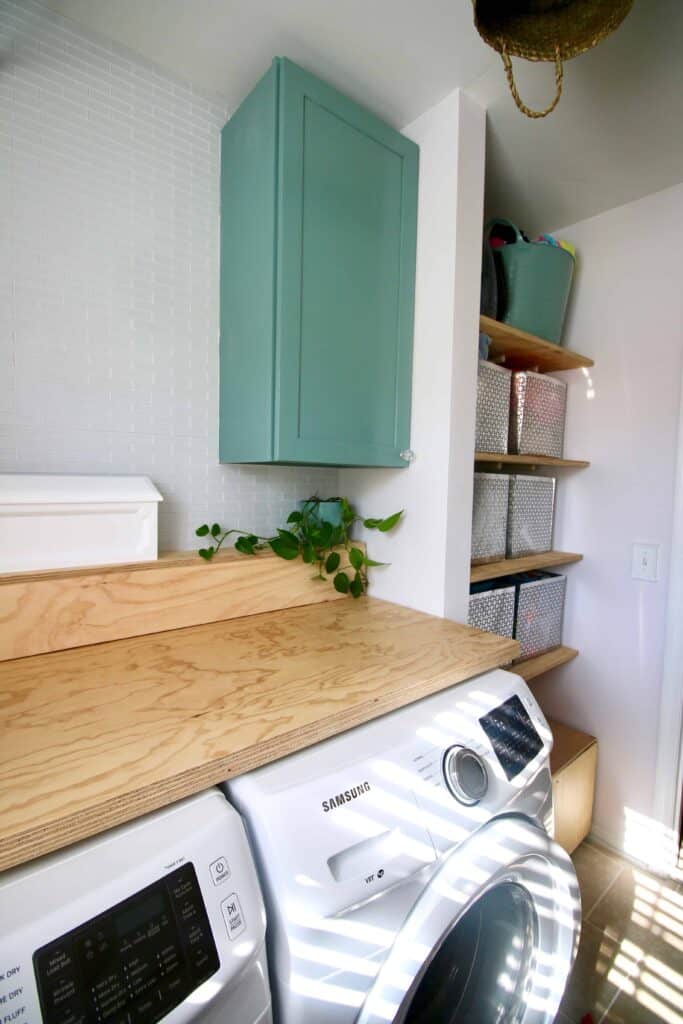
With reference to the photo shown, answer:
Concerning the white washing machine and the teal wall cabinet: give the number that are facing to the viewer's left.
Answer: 0

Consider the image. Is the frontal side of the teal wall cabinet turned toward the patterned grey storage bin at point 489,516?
no

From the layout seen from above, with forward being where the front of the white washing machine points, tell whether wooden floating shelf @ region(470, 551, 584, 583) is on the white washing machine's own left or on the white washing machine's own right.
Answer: on the white washing machine's own left

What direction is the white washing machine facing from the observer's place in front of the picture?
facing the viewer and to the right of the viewer

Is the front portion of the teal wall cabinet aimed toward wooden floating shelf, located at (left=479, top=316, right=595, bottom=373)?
no

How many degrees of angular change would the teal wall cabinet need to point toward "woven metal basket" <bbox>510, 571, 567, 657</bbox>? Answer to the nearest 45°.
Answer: approximately 90° to its left

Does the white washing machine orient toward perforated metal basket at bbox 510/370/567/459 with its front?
no

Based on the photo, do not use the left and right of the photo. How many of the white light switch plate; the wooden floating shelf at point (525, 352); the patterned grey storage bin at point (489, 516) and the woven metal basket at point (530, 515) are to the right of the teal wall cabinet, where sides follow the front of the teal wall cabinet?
0

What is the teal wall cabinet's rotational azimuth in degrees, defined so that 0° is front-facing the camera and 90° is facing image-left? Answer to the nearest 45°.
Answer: approximately 315°

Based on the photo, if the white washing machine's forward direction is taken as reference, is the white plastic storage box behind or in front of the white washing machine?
behind

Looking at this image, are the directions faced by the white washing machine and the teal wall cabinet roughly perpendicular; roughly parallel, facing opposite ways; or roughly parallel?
roughly parallel

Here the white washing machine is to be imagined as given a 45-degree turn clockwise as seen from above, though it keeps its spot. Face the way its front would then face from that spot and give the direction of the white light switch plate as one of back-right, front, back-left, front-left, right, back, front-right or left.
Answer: back-left
